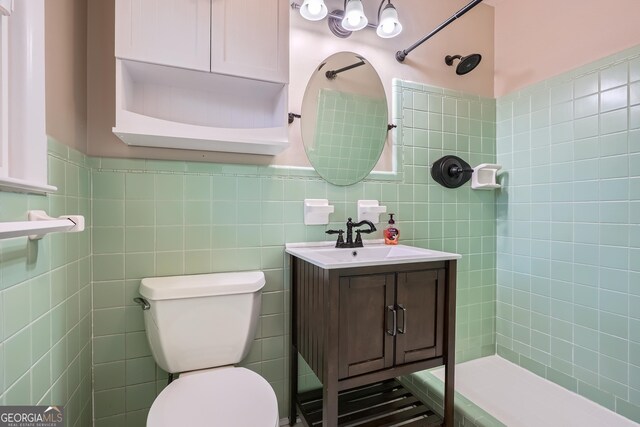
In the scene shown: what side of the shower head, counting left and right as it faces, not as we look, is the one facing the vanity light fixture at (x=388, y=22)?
right

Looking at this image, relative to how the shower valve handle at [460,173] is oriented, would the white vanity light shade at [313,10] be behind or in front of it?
in front

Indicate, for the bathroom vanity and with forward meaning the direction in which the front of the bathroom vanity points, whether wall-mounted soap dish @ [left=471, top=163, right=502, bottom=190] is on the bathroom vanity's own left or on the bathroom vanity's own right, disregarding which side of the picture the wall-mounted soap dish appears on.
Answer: on the bathroom vanity's own left

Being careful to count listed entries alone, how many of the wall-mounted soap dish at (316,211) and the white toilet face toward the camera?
2

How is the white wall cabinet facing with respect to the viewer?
toward the camera

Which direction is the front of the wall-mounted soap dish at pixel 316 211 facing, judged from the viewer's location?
facing the viewer

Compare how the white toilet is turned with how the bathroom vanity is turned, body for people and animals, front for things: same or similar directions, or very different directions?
same or similar directions

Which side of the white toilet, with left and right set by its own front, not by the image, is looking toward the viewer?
front

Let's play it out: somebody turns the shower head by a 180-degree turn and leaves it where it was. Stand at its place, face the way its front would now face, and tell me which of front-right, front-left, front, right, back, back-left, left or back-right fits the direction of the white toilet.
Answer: left

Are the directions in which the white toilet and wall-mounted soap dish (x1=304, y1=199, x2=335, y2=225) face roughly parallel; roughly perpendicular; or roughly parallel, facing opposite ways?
roughly parallel
